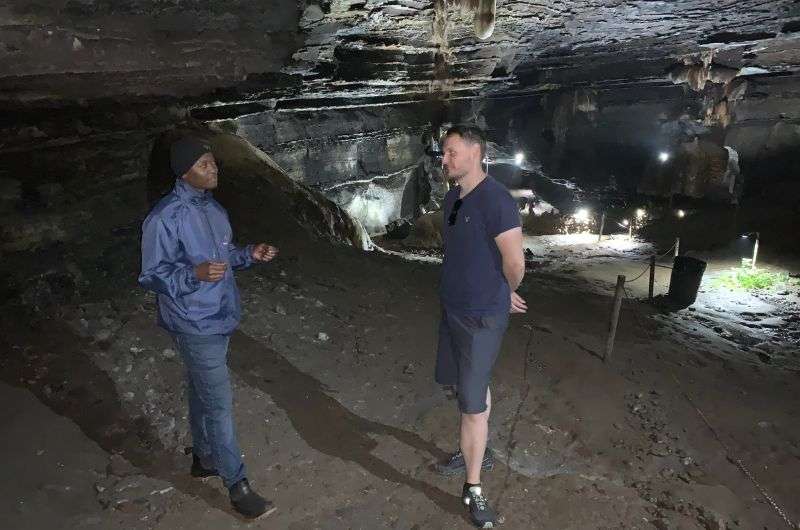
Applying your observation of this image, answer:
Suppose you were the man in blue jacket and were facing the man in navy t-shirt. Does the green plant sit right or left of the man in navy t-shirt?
left

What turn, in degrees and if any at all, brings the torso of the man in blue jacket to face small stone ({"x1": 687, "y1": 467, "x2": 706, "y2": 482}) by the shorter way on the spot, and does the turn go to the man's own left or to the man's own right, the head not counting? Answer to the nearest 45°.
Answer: approximately 45° to the man's own left

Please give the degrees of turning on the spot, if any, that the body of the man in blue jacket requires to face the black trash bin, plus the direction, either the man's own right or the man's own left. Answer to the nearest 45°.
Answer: approximately 90° to the man's own left

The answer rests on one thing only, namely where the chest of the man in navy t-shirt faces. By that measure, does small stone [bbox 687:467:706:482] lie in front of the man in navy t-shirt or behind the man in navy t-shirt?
behind

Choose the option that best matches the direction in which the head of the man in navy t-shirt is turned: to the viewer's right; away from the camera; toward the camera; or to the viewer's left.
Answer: to the viewer's left

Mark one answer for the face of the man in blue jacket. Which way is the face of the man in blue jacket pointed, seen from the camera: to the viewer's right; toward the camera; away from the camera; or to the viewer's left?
to the viewer's right

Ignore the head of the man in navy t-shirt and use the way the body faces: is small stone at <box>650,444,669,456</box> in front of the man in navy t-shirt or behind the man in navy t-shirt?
behind
